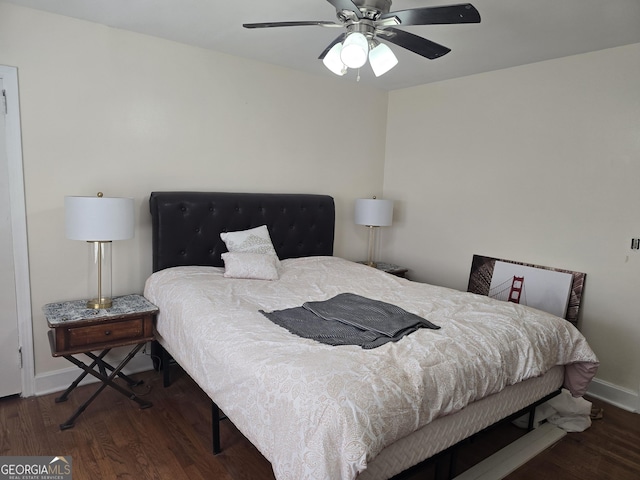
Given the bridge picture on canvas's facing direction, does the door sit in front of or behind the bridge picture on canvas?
in front

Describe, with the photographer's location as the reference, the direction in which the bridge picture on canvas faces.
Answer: facing the viewer and to the left of the viewer

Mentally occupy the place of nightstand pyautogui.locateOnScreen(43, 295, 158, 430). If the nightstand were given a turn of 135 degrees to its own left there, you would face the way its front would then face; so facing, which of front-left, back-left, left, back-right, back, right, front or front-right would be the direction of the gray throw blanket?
right

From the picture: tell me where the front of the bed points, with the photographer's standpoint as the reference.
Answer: facing the viewer and to the right of the viewer

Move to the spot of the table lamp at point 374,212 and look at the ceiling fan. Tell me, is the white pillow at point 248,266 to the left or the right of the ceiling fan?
right

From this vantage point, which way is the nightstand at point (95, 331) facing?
toward the camera

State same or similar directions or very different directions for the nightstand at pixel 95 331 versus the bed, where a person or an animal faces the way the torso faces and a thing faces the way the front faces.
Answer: same or similar directions

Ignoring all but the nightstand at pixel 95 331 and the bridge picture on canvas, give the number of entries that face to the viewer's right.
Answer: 0

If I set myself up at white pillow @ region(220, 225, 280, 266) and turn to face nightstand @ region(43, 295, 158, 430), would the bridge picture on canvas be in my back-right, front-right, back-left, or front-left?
back-left

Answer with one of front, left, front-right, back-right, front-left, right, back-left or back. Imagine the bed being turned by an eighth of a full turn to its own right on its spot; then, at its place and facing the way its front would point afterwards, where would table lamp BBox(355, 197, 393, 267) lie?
back

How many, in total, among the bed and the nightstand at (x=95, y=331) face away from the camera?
0

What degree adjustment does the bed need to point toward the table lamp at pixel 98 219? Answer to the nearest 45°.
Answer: approximately 135° to its right

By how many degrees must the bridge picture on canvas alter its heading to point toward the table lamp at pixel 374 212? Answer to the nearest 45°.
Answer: approximately 45° to its right

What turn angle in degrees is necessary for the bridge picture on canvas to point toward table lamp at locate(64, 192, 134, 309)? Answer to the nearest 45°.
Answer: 0° — it already faces it

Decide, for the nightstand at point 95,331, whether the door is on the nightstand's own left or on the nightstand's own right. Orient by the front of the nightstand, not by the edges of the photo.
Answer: on the nightstand's own right
